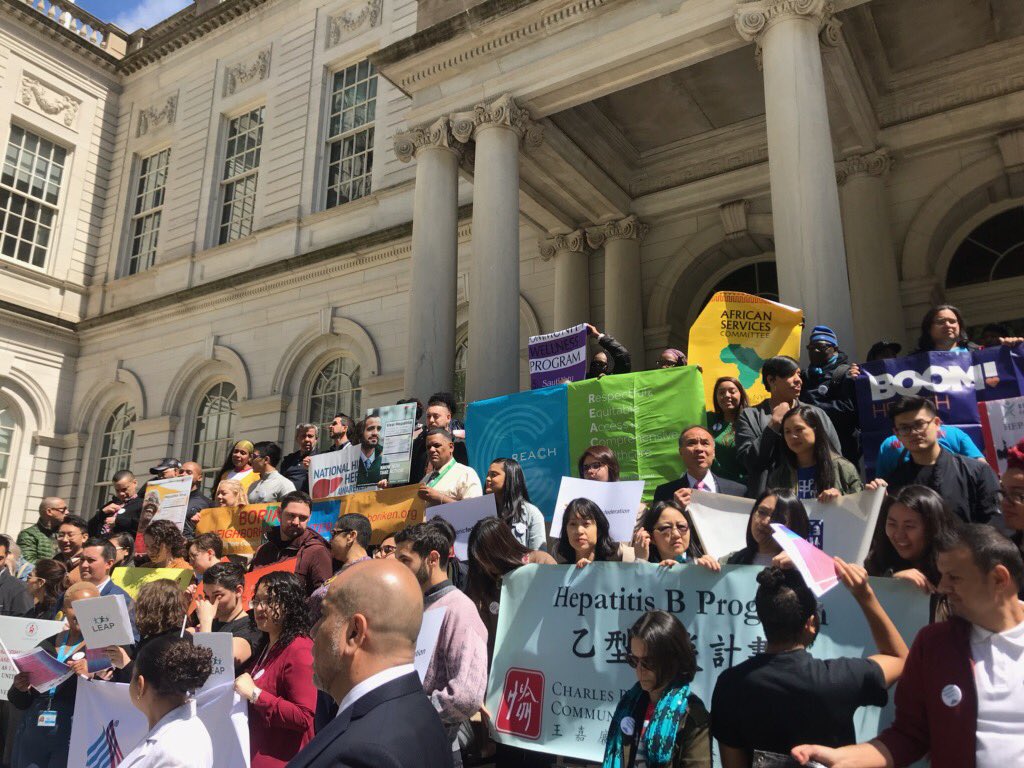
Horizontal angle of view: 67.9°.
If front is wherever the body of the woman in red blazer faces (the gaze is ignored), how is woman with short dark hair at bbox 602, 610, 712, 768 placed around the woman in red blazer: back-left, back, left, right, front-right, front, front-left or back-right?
back-left

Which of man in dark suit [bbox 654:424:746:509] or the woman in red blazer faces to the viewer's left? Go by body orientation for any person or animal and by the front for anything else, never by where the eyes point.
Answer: the woman in red blazer

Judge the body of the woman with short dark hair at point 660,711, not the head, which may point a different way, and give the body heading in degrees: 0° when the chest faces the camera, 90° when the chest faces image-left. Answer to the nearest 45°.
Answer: approximately 45°

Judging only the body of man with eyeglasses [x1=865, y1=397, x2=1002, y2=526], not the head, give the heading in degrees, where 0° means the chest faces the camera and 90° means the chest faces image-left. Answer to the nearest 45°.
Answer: approximately 45°

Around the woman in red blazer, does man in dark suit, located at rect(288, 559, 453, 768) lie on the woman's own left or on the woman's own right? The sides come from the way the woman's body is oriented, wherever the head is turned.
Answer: on the woman's own left

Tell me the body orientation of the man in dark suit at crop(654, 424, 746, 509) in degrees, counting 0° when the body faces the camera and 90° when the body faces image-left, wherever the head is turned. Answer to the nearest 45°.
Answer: approximately 0°

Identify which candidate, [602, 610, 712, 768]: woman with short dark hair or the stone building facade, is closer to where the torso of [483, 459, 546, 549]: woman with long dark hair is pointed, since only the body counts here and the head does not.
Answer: the woman with short dark hair

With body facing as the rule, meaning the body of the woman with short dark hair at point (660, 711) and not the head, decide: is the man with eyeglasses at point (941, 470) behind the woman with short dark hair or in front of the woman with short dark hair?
behind

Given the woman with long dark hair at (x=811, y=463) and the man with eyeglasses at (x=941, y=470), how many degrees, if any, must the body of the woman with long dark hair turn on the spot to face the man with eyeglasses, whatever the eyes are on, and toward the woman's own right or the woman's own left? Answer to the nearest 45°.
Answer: approximately 135° to the woman's own left
